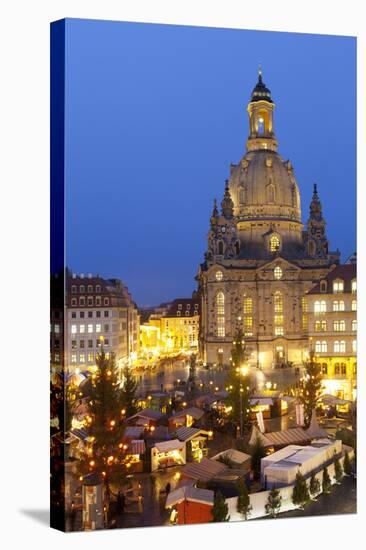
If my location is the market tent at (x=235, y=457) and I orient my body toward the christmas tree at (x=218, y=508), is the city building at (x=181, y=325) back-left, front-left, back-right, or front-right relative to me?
back-right

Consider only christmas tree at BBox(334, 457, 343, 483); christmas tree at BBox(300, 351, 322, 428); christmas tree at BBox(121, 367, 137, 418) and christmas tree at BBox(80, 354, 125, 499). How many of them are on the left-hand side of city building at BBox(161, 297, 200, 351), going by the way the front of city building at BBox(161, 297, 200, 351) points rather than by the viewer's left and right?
2

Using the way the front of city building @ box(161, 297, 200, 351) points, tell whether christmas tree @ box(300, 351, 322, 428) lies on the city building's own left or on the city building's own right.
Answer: on the city building's own left

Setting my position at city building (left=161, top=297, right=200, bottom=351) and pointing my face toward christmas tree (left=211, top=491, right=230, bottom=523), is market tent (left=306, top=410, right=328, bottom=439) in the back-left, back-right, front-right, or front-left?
front-left

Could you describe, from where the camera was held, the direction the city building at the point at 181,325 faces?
facing the viewer

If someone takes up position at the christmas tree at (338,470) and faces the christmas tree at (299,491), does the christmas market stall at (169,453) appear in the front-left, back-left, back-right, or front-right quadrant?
front-right

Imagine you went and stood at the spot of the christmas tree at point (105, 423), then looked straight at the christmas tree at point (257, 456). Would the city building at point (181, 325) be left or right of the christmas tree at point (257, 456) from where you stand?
left
